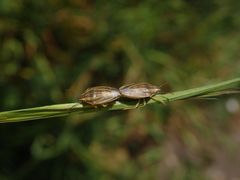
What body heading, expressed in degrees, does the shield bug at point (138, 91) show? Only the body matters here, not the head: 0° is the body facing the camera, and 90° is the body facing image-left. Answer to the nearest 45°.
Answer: approximately 270°

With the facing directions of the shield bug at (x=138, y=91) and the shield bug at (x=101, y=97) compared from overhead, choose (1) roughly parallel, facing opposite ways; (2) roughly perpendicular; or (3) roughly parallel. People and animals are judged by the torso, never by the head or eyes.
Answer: roughly parallel, facing opposite ways

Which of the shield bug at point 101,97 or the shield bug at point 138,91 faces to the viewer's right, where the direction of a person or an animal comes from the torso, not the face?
the shield bug at point 138,91

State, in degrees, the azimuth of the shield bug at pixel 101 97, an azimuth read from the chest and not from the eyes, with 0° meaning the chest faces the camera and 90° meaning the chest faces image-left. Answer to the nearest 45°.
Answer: approximately 90°

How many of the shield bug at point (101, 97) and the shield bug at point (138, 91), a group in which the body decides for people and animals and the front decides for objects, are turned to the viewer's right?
1
